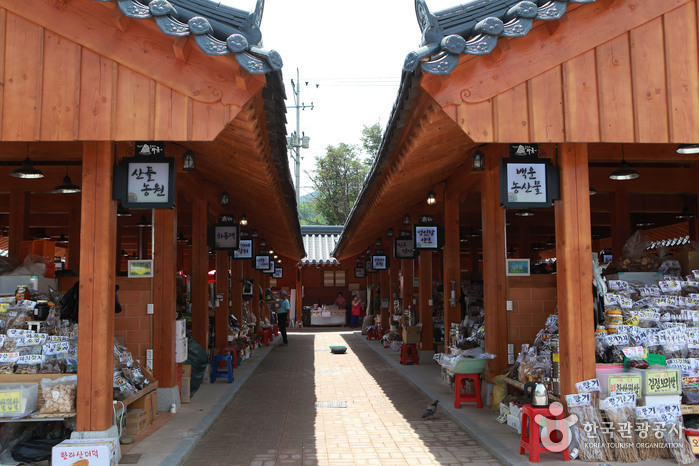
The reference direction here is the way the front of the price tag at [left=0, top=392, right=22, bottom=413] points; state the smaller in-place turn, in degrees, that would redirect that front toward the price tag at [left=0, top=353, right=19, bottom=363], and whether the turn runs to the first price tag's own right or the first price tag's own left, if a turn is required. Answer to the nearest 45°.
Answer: approximately 180°

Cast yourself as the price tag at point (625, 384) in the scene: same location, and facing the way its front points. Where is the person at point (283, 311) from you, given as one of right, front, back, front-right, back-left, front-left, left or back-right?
back-right

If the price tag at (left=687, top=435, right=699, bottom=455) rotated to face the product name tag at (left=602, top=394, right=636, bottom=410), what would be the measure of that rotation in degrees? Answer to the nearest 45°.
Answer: approximately 45° to its right

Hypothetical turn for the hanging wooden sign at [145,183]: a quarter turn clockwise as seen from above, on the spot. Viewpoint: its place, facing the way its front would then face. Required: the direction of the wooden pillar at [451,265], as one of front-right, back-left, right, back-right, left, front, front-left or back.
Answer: back-right

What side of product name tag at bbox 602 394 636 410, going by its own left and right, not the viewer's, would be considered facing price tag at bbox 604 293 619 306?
back

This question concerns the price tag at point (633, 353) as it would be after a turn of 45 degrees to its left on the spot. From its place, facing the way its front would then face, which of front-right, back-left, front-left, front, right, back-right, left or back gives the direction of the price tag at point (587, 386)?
right

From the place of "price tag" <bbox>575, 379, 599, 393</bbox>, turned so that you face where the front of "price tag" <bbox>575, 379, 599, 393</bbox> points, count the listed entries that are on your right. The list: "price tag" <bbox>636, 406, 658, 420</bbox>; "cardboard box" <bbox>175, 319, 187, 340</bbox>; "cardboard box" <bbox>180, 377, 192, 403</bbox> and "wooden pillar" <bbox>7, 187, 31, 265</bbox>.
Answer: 3

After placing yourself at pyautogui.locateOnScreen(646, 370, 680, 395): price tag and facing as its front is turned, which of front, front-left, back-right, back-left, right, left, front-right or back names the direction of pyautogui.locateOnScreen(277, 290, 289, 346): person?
back-right

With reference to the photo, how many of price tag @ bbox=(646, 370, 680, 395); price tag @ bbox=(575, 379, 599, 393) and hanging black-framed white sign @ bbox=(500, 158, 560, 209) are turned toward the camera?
3

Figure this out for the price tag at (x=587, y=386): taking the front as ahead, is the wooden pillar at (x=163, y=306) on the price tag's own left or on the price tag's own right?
on the price tag's own right

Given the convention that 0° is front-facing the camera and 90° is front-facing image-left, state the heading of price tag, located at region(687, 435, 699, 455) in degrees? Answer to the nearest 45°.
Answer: approximately 0°

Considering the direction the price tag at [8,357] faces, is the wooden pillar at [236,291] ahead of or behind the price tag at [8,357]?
behind
